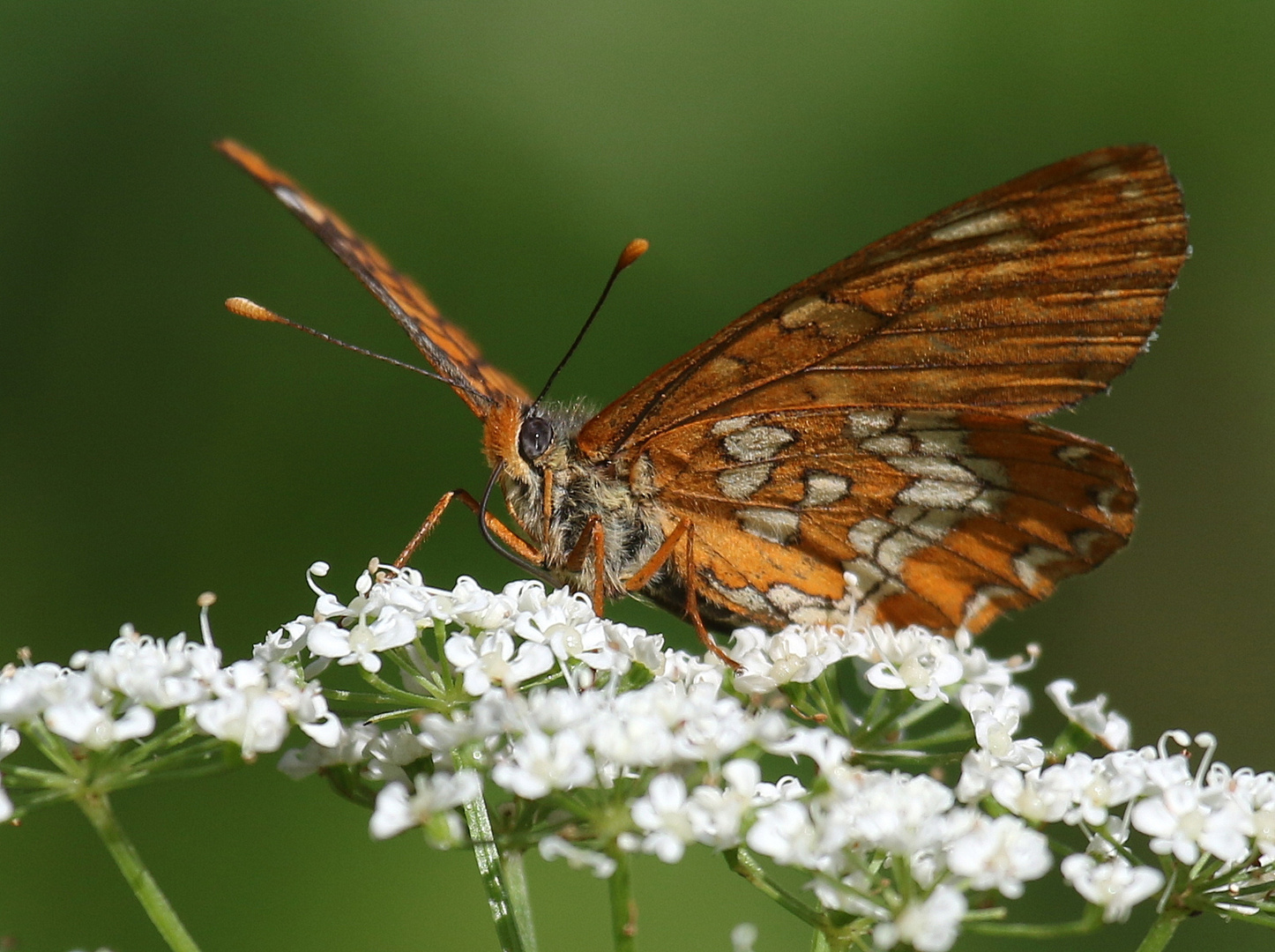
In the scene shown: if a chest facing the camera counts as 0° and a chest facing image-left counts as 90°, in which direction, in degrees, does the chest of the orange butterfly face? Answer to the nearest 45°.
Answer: approximately 45°

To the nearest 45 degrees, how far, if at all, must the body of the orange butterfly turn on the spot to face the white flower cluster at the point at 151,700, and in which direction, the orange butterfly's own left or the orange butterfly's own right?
0° — it already faces it

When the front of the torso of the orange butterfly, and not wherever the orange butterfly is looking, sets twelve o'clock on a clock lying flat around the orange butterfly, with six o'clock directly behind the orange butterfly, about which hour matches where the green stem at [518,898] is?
The green stem is roughly at 12 o'clock from the orange butterfly.

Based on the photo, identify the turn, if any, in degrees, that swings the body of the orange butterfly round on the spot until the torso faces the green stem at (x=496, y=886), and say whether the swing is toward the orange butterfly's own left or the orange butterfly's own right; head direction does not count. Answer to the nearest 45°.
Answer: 0° — it already faces it

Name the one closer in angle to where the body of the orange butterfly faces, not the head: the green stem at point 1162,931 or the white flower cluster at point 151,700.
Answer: the white flower cluster
